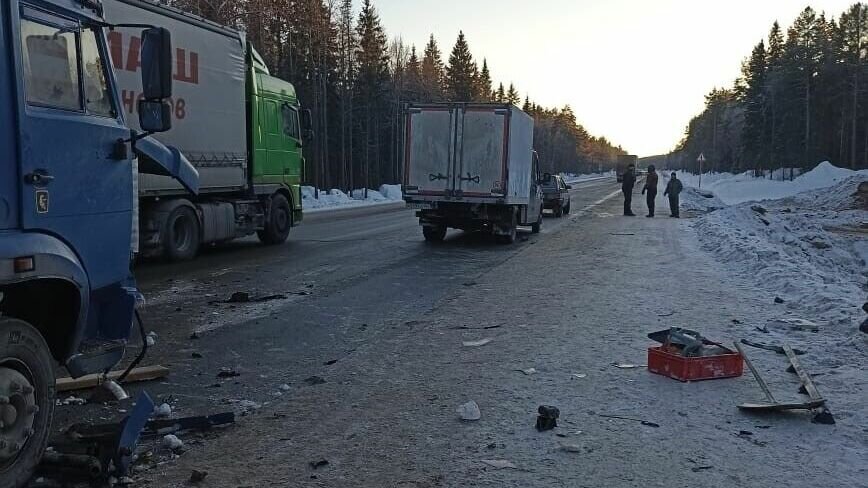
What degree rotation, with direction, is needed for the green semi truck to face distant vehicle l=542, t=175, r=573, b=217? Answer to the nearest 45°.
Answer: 0° — it already faces it

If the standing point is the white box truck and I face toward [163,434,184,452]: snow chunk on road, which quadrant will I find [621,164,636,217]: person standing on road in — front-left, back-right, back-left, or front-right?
back-left

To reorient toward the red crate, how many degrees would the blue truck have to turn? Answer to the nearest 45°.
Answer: approximately 45° to its right

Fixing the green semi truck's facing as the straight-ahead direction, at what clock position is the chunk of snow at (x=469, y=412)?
The chunk of snow is roughly at 4 o'clock from the green semi truck.

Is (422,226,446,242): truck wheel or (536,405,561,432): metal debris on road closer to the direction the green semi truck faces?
the truck wheel

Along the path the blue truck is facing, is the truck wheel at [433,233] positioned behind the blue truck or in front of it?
in front

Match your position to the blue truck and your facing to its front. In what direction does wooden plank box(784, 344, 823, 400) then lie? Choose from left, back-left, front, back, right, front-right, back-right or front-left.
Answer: front-right

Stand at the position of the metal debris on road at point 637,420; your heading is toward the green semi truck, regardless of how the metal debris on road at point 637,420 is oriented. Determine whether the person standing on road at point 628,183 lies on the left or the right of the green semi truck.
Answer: right

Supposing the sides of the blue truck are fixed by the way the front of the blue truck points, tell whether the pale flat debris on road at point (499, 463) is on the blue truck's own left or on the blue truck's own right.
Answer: on the blue truck's own right

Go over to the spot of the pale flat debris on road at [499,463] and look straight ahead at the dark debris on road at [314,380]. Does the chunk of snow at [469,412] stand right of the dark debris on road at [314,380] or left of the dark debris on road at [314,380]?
right
